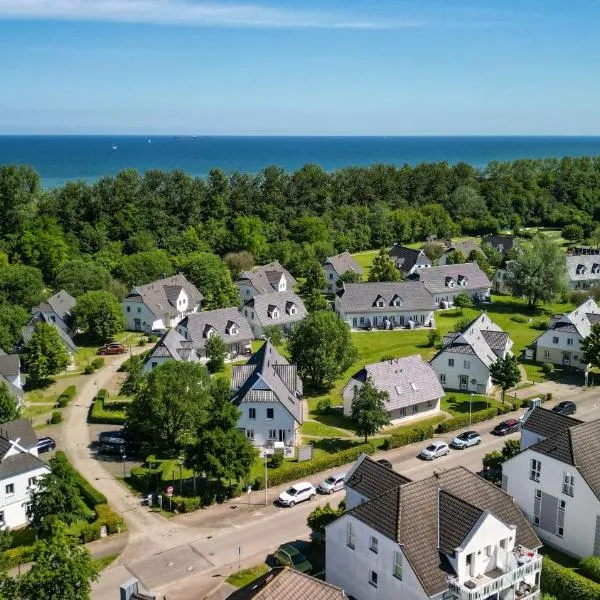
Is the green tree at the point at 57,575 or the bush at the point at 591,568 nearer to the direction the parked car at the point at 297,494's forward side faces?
the green tree

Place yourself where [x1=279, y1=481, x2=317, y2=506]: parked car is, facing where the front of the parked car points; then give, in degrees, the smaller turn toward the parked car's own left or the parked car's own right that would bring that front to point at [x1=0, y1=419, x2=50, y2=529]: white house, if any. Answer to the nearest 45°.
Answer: approximately 45° to the parked car's own right

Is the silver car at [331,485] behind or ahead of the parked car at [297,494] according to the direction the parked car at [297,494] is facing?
behind

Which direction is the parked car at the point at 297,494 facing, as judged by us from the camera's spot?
facing the viewer and to the left of the viewer

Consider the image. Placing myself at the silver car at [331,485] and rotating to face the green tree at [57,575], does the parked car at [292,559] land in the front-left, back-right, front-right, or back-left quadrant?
front-left

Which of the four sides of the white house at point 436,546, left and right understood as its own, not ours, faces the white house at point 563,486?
left

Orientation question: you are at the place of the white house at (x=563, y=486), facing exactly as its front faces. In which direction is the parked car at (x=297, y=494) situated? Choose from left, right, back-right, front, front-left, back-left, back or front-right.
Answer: front-right

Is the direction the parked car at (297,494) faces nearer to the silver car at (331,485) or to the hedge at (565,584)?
the hedge

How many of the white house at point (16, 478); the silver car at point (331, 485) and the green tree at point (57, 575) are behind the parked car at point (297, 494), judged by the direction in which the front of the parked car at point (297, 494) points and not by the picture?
1

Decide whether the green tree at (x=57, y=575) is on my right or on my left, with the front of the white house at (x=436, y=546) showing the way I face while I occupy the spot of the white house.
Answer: on my right

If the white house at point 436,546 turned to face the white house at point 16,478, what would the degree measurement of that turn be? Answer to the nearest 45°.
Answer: approximately 135° to its right

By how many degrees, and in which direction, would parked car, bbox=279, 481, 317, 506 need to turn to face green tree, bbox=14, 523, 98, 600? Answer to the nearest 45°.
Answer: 0° — it already faces it

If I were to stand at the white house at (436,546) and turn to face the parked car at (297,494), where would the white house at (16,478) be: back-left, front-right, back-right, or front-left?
front-left
